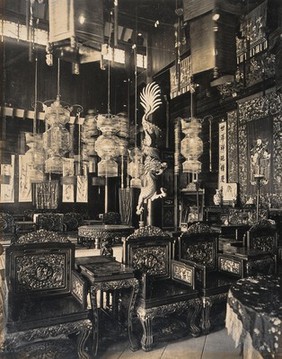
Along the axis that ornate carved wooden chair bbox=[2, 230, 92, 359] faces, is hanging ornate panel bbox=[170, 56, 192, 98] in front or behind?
behind

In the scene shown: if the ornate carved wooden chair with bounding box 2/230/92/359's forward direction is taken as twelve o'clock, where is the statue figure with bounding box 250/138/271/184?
The statue figure is roughly at 8 o'clock from the ornate carved wooden chair.

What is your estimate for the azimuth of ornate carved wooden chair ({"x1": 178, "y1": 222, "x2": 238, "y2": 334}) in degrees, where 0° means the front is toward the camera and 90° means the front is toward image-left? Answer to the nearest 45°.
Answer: approximately 315°

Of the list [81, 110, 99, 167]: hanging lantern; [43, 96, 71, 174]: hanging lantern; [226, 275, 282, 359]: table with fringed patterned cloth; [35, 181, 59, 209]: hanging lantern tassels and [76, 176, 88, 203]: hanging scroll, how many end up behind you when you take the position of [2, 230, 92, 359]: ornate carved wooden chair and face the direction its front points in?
4

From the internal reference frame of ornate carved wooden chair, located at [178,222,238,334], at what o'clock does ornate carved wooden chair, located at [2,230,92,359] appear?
ornate carved wooden chair, located at [2,230,92,359] is roughly at 3 o'clock from ornate carved wooden chair, located at [178,222,238,334].

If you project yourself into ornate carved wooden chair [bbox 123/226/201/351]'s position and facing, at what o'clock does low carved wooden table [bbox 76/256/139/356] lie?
The low carved wooden table is roughly at 3 o'clock from the ornate carved wooden chair.

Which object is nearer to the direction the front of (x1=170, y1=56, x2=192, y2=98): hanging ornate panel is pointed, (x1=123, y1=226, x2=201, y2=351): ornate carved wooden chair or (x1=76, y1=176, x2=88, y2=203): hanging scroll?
the ornate carved wooden chair

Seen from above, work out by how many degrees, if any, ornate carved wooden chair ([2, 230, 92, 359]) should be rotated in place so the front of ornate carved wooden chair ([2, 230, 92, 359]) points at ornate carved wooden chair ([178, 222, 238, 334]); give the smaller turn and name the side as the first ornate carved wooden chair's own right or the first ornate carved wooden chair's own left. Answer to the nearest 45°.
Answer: approximately 90° to the first ornate carved wooden chair's own left
